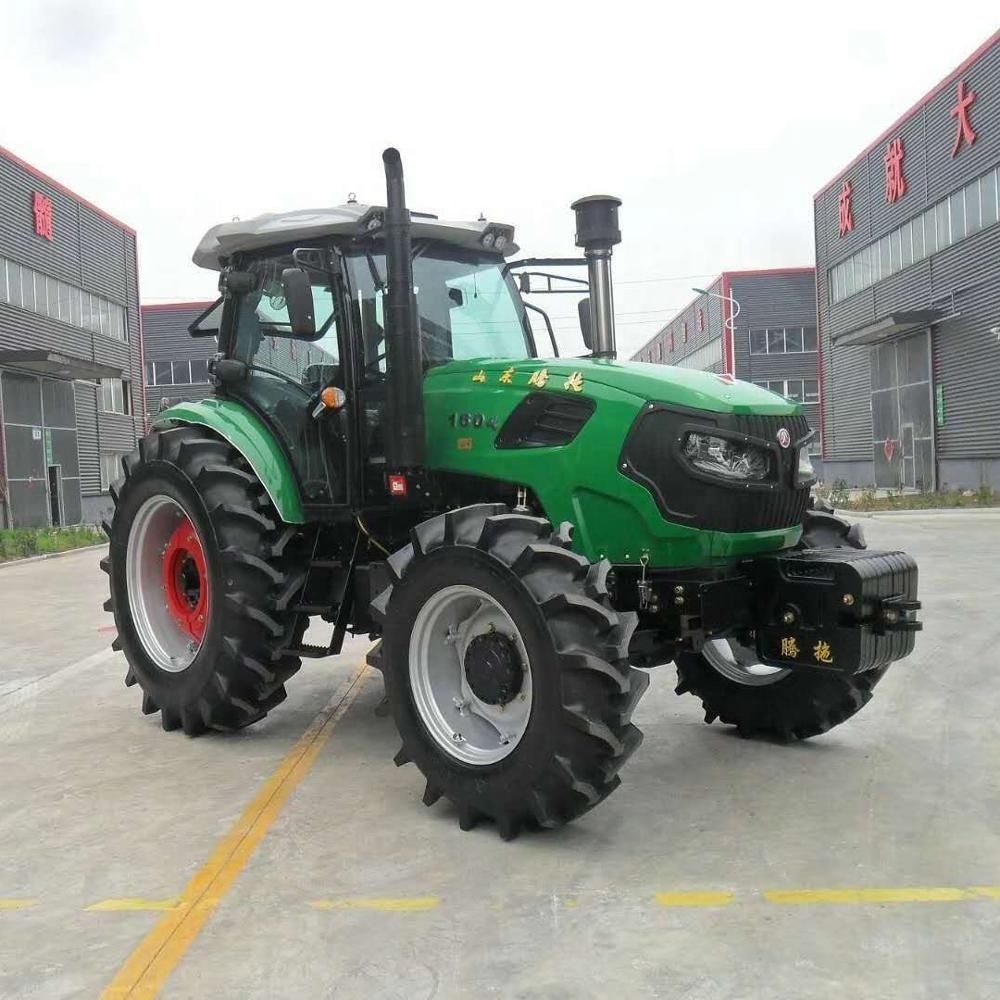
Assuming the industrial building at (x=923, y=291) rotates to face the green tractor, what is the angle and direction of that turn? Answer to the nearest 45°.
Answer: approximately 45° to its left

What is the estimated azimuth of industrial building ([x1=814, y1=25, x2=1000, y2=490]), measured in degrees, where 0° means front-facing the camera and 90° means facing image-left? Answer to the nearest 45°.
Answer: approximately 45°

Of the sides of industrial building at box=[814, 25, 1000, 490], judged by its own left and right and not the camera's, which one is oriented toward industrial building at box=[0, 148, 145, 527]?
front

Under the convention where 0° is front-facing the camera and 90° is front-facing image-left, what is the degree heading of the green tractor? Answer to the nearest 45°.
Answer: approximately 315°

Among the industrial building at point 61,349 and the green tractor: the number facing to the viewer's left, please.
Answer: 0

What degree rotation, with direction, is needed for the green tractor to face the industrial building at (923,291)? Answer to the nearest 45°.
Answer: approximately 90° to its left

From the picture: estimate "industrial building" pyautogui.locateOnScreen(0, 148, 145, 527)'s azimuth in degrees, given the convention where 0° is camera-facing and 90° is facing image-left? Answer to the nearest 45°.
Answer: approximately 315°
